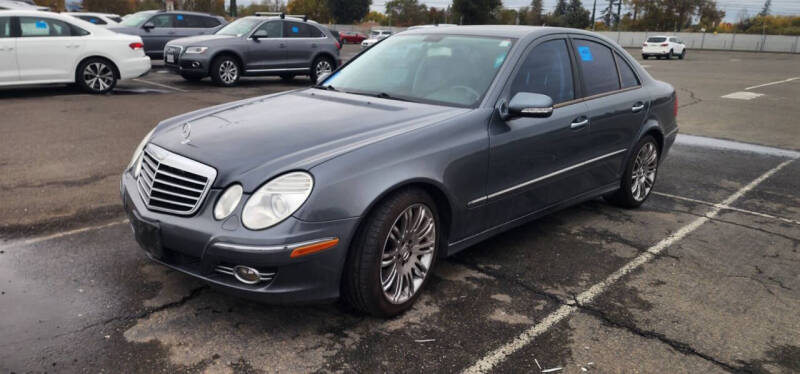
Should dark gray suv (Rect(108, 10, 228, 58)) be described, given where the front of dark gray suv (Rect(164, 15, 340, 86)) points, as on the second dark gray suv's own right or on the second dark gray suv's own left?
on the second dark gray suv's own right

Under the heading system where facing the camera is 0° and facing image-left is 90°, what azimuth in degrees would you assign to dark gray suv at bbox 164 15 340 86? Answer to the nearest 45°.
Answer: approximately 45°

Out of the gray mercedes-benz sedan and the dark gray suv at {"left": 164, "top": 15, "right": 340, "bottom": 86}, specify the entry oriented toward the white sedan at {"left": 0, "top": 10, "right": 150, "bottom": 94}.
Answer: the dark gray suv

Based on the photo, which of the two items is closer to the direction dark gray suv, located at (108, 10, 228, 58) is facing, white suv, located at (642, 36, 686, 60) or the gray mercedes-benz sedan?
the gray mercedes-benz sedan

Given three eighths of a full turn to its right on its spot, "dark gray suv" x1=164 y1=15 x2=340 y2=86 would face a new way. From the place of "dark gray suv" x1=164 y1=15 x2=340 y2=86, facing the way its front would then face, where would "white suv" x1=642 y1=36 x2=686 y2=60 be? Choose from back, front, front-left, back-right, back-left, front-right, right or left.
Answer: front-right

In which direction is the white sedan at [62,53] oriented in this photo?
to the viewer's left

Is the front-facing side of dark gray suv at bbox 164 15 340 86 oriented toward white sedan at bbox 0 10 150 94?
yes

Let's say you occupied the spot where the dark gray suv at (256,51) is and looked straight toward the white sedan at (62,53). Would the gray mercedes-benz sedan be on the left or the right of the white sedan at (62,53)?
left
